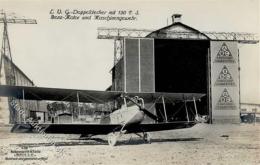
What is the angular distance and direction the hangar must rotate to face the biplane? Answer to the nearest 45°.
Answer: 0° — it already faces it

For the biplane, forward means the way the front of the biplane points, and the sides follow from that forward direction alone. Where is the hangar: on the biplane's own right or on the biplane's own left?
on the biplane's own left

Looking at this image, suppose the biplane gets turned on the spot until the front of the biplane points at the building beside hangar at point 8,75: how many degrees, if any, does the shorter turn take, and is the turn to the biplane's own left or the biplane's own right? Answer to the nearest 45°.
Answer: approximately 135° to the biplane's own right

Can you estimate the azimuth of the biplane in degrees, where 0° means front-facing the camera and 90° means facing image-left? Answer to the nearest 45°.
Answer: approximately 315°
